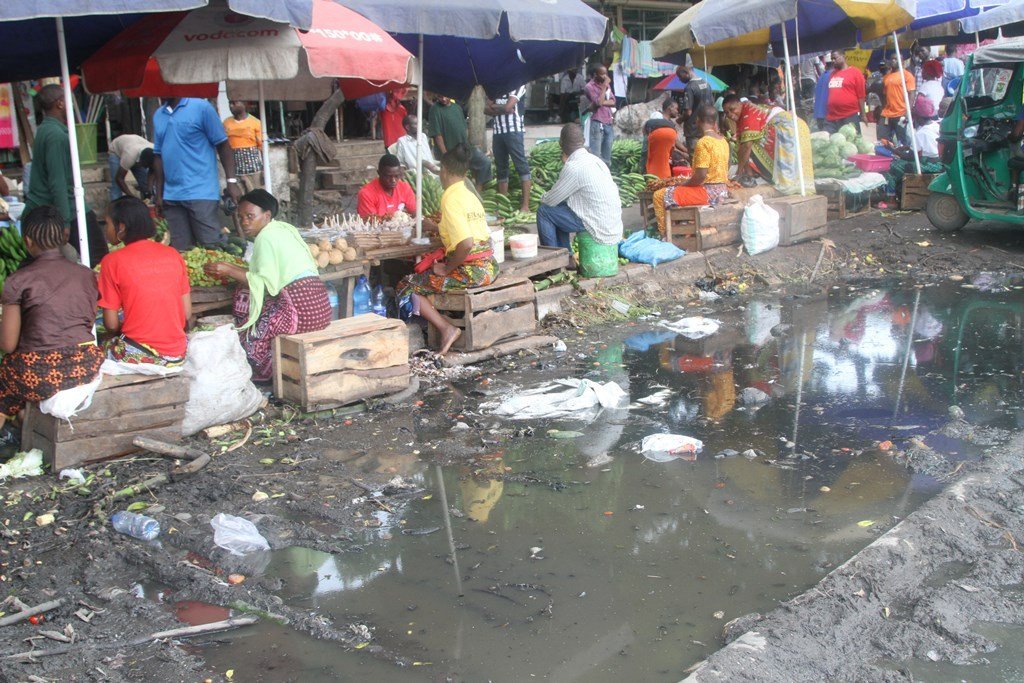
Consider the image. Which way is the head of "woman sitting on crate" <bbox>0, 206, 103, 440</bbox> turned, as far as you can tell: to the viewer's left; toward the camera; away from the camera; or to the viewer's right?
away from the camera

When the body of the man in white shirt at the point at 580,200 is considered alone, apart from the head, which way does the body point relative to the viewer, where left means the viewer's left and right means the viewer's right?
facing away from the viewer and to the left of the viewer

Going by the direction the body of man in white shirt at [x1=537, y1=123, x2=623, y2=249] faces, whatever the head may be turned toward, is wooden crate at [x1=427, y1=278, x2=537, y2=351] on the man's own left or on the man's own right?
on the man's own left

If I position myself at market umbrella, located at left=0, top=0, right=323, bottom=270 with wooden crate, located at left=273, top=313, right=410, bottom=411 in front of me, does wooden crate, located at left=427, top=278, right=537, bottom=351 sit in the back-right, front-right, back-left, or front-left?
front-left

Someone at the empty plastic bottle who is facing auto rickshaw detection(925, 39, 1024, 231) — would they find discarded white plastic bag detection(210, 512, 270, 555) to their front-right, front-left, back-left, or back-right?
front-right

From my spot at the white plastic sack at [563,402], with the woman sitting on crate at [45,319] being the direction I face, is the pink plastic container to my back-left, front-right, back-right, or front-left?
back-right

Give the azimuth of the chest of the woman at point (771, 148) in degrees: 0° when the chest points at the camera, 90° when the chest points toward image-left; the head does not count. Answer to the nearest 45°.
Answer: approximately 90°

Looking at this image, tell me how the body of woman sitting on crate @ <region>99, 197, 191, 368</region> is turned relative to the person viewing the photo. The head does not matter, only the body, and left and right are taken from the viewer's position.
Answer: facing away from the viewer and to the left of the viewer

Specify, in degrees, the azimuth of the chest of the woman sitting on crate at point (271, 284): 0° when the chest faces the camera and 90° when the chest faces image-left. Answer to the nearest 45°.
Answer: approximately 90°

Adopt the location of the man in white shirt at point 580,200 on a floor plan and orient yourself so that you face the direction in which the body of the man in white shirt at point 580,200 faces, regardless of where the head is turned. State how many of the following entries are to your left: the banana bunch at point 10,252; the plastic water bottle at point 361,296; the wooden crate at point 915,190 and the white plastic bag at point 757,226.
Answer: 2

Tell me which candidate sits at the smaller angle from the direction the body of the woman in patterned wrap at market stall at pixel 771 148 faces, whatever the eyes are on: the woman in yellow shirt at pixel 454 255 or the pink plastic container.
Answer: the woman in yellow shirt
